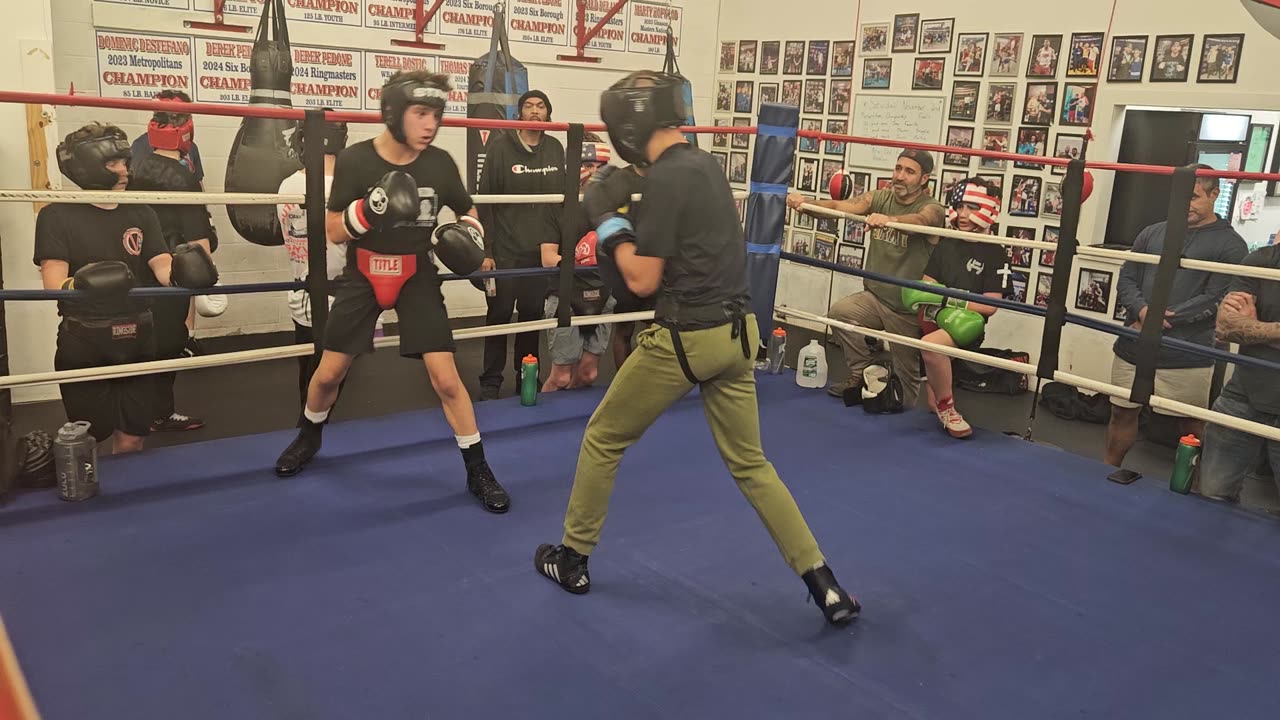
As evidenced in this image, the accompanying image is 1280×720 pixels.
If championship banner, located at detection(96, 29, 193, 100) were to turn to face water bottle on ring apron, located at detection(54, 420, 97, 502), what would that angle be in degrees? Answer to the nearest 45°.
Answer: approximately 45° to its right

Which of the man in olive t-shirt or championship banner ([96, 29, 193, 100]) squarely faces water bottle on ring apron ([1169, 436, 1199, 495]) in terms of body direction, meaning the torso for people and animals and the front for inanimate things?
the championship banner

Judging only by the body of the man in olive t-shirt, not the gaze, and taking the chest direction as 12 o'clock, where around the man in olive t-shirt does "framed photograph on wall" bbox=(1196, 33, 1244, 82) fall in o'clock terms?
The framed photograph on wall is roughly at 6 o'clock from the man in olive t-shirt.

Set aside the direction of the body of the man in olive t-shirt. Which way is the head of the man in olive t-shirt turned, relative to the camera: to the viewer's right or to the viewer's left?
to the viewer's left

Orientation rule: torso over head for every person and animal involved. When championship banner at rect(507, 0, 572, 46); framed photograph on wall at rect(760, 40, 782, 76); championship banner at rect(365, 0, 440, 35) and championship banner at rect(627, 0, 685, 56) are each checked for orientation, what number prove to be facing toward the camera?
4

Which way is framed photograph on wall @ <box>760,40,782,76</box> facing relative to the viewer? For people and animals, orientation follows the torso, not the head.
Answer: toward the camera

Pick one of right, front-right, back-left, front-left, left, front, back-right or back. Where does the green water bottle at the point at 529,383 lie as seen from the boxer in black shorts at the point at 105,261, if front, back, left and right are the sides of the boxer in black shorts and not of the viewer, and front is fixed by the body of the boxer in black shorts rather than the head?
front-left

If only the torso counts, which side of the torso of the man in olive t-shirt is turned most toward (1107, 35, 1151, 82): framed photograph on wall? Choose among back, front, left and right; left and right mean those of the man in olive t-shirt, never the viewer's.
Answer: back

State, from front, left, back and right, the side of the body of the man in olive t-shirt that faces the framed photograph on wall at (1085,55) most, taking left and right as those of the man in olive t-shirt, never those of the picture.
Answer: back

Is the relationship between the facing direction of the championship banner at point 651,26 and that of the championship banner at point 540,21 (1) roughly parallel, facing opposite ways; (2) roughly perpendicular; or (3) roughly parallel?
roughly parallel

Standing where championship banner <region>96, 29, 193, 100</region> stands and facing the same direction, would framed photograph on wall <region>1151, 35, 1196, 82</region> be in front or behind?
in front

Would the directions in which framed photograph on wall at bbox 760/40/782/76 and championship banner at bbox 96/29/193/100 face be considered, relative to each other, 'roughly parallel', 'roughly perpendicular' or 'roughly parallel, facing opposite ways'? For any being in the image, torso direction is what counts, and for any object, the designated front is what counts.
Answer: roughly perpendicular

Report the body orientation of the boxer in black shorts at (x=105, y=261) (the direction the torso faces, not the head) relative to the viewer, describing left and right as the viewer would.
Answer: facing the viewer and to the right of the viewer

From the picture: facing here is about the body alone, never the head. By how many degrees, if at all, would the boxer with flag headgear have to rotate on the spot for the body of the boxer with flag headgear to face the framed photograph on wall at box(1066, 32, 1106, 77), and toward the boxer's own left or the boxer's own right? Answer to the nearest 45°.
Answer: approximately 135° to the boxer's own right

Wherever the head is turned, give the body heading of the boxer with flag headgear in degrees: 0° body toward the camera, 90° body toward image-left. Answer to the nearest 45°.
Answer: approximately 45°

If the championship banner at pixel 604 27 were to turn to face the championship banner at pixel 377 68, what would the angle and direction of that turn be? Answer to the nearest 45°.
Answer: approximately 45° to its right

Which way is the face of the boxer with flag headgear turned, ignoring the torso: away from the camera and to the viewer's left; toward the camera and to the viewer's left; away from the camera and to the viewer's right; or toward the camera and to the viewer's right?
toward the camera and to the viewer's left

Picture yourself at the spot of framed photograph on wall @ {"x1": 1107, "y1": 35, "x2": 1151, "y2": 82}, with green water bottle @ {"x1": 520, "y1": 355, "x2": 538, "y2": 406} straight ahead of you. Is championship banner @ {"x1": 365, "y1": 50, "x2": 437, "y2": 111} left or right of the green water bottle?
right

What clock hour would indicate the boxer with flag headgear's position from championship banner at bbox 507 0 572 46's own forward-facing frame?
The boxer with flag headgear is roughly at 11 o'clock from the championship banner.
